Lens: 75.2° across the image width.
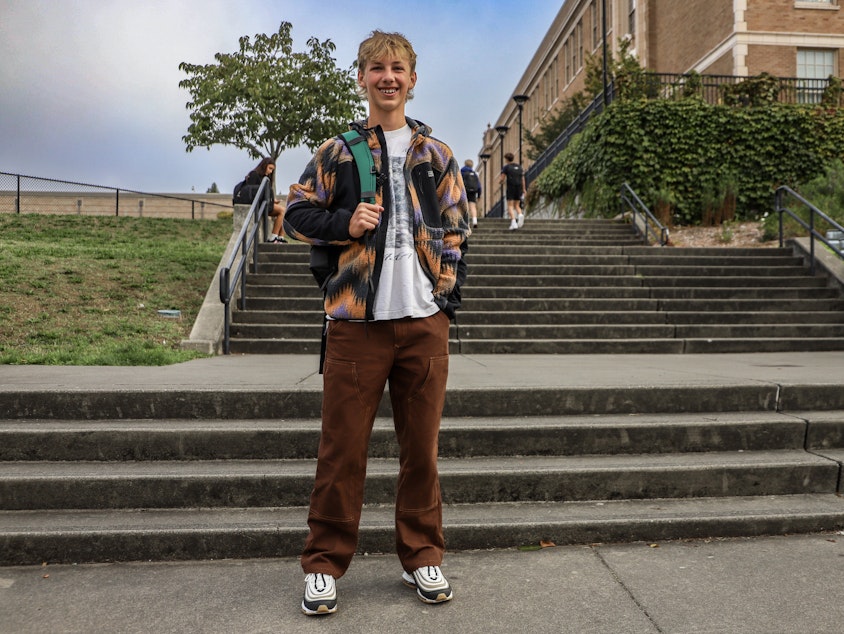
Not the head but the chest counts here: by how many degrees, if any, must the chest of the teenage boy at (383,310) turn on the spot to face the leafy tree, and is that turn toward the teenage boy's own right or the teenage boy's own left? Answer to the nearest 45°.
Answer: approximately 180°

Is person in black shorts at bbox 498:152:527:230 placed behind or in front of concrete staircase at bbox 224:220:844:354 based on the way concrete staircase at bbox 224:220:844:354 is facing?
behind

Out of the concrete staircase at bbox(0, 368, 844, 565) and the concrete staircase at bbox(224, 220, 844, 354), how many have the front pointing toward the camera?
2

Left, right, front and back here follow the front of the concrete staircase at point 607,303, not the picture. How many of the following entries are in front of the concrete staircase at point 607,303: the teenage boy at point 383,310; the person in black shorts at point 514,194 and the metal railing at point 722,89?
1

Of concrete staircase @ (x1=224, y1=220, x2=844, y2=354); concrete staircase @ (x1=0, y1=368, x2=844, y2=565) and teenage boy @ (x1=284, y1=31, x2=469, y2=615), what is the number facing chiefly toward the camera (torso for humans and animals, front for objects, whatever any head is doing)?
3

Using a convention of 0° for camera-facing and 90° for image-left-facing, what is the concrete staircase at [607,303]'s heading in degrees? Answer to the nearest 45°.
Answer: approximately 0°

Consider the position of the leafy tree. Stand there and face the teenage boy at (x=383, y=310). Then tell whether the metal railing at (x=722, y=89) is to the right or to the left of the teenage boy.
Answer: left
